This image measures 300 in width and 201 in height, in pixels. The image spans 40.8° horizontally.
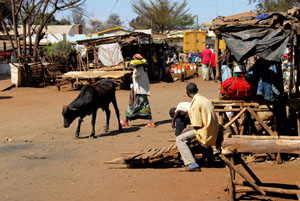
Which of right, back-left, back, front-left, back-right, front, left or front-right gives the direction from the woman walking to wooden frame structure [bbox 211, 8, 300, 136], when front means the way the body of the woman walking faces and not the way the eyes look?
back-left

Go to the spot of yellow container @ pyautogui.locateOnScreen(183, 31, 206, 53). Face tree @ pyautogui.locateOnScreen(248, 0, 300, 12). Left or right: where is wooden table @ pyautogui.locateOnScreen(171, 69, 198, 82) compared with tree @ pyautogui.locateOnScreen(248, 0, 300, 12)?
right

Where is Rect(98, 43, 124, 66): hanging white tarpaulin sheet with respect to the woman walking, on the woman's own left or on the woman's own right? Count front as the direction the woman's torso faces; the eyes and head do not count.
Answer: on the woman's own right

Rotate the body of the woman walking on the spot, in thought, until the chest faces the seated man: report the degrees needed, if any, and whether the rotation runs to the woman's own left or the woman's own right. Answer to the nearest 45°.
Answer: approximately 90° to the woman's own left

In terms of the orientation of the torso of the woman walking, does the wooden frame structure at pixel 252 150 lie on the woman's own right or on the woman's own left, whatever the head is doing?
on the woman's own left

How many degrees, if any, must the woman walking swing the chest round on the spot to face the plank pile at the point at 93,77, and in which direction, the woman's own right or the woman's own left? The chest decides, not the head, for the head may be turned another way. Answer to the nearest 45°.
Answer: approximately 90° to the woman's own right
